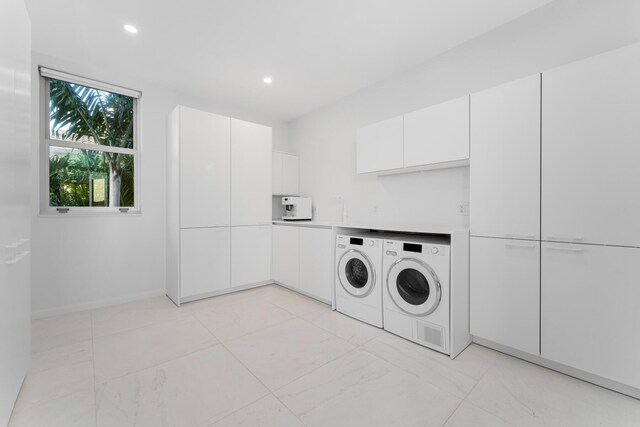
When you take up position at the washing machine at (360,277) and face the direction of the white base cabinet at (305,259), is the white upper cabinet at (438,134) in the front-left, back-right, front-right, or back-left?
back-right

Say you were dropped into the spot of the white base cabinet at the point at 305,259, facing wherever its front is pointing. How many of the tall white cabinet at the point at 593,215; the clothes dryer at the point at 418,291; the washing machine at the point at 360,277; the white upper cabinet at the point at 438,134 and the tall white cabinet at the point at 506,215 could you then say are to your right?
0

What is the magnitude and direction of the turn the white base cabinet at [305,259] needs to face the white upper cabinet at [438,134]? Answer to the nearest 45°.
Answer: approximately 90° to its left

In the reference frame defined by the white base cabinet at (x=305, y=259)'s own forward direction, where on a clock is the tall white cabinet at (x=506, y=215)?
The tall white cabinet is roughly at 9 o'clock from the white base cabinet.

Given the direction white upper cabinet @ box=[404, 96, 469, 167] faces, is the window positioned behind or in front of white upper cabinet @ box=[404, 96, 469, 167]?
in front

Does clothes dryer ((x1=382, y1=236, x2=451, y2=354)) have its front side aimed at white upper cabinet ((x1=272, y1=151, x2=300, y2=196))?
no

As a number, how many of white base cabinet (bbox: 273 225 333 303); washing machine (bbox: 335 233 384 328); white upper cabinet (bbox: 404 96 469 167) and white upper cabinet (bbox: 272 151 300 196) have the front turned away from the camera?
0

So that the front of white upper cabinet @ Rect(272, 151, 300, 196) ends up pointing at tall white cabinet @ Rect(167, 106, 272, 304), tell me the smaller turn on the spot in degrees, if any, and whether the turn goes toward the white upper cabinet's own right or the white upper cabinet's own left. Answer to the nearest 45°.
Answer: approximately 90° to the white upper cabinet's own right

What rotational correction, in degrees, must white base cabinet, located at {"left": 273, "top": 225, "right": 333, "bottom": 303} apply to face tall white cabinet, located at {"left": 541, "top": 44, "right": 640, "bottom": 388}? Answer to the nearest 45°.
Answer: approximately 90° to its left

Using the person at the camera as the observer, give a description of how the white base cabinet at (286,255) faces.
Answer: facing the viewer and to the left of the viewer

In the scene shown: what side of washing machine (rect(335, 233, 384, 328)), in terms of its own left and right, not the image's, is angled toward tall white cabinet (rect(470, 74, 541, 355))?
left

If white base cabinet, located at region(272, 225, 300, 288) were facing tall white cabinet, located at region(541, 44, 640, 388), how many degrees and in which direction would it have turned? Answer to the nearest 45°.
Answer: approximately 90° to its left

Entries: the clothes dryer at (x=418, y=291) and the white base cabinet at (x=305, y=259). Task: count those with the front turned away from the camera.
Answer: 0

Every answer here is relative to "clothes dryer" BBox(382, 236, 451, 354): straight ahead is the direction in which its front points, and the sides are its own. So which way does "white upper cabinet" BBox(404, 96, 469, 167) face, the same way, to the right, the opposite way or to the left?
the same way

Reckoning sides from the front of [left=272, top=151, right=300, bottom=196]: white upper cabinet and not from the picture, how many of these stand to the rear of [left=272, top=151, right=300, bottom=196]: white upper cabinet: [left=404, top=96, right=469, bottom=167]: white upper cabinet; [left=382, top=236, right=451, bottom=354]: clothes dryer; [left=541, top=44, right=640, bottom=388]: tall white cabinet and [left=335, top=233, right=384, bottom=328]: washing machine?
0

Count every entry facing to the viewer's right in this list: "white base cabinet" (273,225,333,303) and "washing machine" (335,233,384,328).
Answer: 0

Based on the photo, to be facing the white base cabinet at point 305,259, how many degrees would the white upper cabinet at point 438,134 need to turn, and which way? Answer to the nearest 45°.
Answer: approximately 45° to its right

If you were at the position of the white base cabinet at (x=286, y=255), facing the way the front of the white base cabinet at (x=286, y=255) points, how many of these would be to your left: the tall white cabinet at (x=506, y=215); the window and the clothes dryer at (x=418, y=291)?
2
